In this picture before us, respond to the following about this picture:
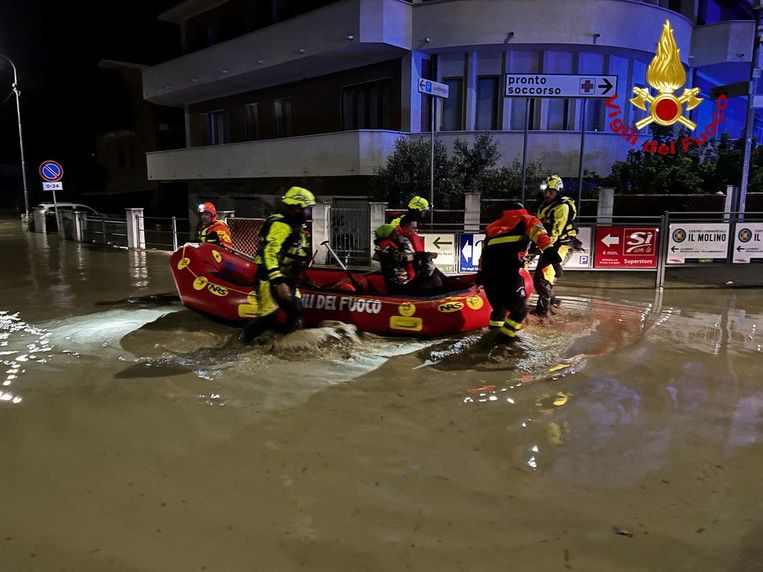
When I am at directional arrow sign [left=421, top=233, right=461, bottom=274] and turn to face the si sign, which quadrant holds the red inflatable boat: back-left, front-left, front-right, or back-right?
back-right

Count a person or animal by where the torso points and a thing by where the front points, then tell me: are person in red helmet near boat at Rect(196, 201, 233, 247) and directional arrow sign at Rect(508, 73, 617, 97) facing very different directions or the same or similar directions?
same or similar directions

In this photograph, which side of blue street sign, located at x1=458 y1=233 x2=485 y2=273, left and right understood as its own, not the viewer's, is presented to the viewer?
front

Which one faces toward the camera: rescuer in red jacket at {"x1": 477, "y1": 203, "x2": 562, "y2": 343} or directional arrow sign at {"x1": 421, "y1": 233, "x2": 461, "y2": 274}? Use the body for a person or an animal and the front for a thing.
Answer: the directional arrow sign

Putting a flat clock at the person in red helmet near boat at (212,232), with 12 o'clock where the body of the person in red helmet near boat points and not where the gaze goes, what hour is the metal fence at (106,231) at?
The metal fence is roughly at 4 o'clock from the person in red helmet near boat.

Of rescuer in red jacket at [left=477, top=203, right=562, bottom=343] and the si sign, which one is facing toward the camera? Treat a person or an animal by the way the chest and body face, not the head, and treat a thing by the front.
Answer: the si sign

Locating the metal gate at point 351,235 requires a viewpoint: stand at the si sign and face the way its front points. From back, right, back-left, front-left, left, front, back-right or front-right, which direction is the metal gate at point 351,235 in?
right

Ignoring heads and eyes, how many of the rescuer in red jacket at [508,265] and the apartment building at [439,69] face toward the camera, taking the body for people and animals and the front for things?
1

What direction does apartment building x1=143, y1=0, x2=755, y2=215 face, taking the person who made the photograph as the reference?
facing the viewer

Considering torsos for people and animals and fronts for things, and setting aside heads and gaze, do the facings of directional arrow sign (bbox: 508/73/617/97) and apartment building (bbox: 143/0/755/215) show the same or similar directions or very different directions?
same or similar directions

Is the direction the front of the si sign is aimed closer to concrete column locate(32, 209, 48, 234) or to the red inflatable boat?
the red inflatable boat

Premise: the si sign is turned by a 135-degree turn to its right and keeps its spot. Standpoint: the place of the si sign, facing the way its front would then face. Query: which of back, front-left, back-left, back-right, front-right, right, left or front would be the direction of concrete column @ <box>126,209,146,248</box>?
front-left

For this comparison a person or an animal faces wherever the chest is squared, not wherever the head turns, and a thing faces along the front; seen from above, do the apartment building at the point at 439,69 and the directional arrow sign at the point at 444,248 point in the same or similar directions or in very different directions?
same or similar directions

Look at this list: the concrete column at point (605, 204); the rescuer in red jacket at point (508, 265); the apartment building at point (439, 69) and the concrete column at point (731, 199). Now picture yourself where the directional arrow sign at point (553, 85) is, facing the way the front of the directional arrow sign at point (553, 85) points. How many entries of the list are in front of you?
1
